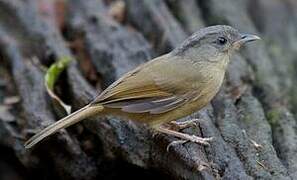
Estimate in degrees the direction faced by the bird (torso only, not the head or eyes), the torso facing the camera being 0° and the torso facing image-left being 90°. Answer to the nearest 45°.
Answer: approximately 270°
